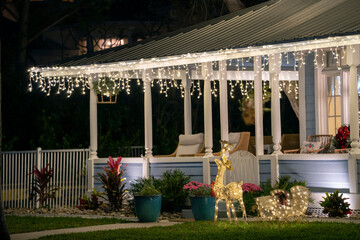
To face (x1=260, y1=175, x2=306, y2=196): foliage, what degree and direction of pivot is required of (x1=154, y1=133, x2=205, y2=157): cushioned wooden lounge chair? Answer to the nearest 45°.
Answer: approximately 90° to its left

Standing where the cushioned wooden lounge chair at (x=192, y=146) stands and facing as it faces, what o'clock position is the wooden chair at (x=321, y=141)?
the wooden chair at (x=321, y=141) is roughly at 8 o'clock from the cushioned wooden lounge chair at (x=192, y=146).

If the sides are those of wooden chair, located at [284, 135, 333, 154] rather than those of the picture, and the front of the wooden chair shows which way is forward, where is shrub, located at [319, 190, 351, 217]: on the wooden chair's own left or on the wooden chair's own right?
on the wooden chair's own left

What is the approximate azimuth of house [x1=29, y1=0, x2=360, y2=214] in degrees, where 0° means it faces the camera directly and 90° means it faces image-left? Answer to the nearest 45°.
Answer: approximately 45°

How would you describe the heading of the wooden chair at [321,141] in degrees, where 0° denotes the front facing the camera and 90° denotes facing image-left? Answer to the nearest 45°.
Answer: approximately 45°

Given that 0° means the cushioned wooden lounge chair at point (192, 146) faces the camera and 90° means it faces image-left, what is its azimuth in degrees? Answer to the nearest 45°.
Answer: approximately 45°
